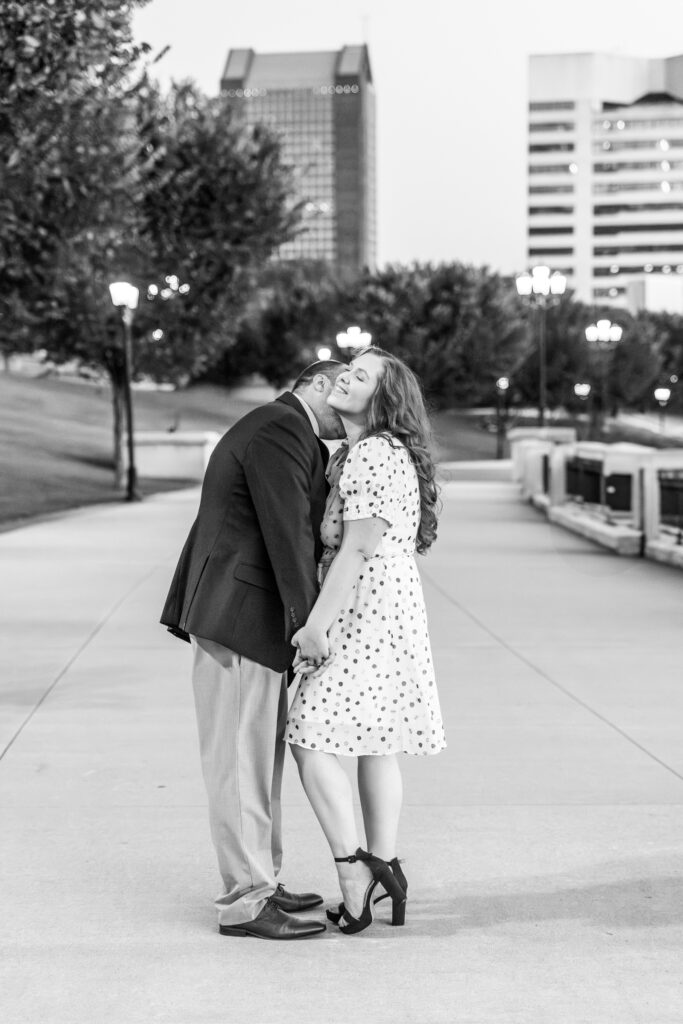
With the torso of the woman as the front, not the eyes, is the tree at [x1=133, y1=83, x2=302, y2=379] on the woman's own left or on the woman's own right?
on the woman's own right

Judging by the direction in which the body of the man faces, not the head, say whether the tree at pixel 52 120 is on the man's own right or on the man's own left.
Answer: on the man's own left

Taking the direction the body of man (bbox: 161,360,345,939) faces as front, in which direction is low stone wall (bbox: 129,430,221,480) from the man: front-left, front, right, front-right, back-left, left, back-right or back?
left

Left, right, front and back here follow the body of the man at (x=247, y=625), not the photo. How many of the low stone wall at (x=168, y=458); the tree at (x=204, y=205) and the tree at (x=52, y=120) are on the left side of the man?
3

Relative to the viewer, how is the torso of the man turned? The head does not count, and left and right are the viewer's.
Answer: facing to the right of the viewer

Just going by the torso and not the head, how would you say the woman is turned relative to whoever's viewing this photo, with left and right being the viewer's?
facing to the left of the viewer

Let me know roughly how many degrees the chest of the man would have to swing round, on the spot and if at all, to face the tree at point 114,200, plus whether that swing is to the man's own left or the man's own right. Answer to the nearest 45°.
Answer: approximately 90° to the man's own left

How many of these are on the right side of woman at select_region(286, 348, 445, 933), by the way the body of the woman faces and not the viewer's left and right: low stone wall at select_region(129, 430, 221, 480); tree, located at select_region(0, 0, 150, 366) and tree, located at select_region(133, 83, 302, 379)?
3

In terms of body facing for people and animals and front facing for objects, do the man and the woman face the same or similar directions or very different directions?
very different directions

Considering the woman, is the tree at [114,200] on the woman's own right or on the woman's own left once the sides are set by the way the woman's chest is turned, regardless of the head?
on the woman's own right
